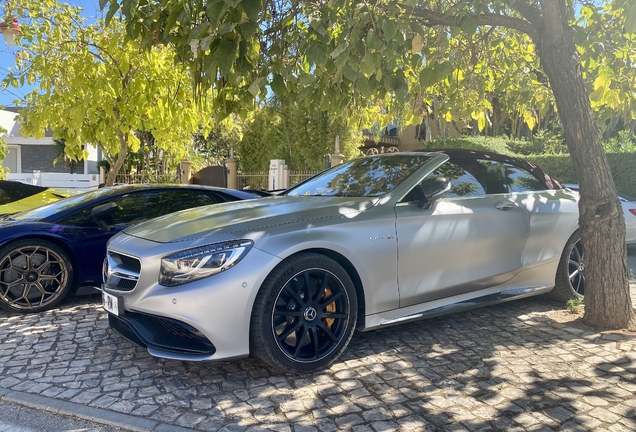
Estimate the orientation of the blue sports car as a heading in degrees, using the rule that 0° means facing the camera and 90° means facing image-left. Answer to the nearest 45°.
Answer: approximately 90°

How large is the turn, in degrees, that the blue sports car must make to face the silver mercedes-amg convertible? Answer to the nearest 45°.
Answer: approximately 135° to its left

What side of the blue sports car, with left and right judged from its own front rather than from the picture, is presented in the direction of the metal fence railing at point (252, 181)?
right

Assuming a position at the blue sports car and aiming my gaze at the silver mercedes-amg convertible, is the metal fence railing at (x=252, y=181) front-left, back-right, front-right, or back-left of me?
back-left

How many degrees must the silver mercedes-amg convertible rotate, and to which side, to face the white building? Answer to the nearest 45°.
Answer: approximately 90° to its right

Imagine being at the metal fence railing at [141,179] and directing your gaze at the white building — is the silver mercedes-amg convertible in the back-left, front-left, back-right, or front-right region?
back-left

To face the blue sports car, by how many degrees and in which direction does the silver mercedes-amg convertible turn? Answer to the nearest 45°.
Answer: approximately 90° to its right

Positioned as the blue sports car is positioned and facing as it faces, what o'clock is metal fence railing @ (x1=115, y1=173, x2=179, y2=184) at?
The metal fence railing is roughly at 3 o'clock from the blue sports car.

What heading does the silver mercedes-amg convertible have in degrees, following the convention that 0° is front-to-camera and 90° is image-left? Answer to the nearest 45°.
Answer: approximately 45°

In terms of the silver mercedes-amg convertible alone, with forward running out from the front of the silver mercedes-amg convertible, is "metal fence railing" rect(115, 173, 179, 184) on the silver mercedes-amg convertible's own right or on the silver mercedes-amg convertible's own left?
on the silver mercedes-amg convertible's own right

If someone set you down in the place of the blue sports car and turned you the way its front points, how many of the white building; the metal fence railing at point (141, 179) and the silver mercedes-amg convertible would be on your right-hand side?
2

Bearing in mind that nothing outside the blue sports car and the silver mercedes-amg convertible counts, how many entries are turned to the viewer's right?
0

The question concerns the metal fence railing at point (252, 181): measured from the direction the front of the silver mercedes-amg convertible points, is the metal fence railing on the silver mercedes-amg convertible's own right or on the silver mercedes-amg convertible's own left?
on the silver mercedes-amg convertible's own right
